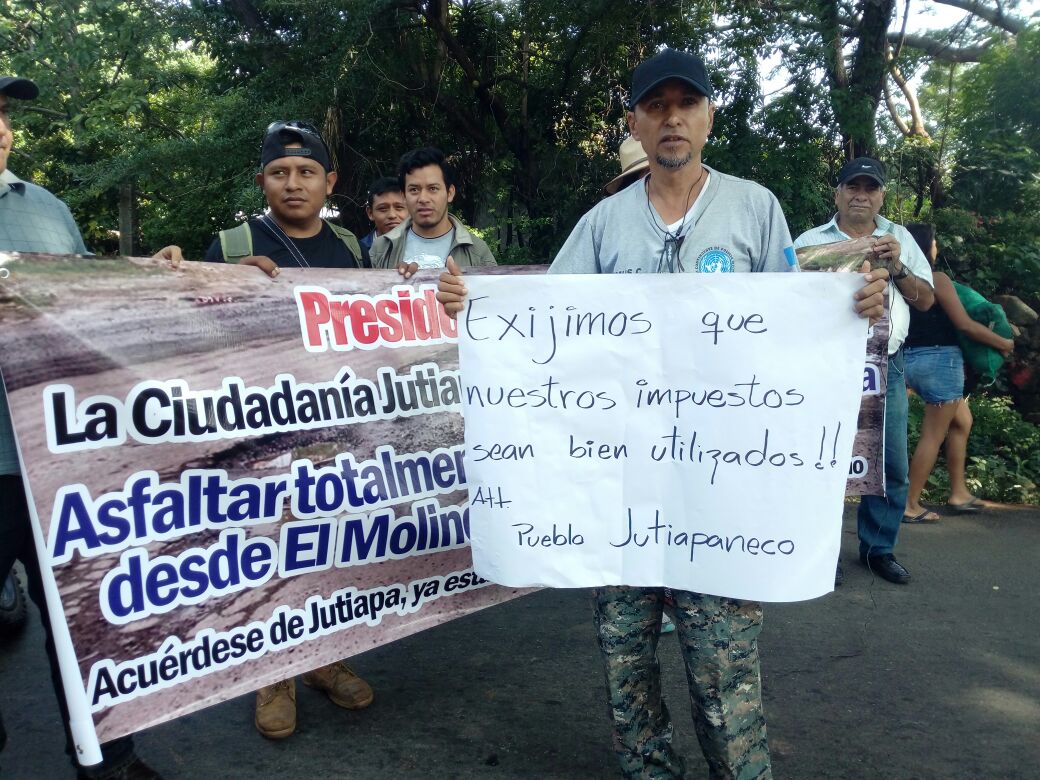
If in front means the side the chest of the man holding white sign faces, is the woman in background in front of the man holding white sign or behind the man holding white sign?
behind

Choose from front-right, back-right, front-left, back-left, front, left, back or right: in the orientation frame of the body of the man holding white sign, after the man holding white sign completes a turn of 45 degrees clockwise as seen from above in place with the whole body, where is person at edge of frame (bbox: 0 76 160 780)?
front-right

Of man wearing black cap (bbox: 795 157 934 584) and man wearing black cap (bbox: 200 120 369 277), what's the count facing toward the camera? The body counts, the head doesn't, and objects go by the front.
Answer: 2

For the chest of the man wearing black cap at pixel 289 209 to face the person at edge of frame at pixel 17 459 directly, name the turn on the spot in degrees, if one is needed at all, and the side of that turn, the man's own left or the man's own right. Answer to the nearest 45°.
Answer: approximately 45° to the man's own right

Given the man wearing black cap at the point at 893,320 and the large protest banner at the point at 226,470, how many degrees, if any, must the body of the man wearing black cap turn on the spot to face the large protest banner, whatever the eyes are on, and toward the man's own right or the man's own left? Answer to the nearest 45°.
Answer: approximately 45° to the man's own right

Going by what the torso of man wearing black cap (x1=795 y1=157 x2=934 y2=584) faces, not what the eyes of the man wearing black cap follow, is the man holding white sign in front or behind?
in front

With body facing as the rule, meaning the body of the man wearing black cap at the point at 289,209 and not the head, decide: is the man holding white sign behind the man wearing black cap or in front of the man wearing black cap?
in front

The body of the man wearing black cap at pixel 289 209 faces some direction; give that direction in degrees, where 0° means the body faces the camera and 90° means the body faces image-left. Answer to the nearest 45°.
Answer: approximately 0°

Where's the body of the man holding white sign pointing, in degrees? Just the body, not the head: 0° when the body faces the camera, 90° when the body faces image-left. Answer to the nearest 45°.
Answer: approximately 0°

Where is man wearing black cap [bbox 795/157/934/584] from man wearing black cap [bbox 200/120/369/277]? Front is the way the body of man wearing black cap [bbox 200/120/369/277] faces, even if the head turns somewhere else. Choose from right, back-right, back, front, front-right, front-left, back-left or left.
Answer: left

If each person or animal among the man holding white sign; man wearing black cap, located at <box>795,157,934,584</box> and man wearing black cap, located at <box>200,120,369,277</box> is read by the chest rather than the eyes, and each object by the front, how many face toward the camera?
3
